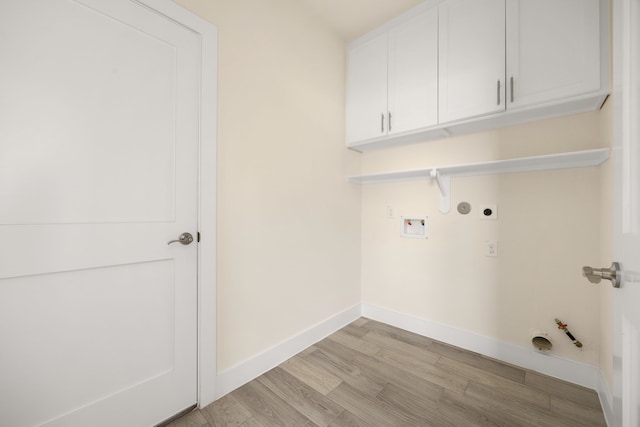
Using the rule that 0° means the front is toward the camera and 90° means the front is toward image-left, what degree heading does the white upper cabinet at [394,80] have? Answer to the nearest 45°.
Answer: approximately 45°

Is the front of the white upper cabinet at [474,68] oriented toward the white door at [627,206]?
no

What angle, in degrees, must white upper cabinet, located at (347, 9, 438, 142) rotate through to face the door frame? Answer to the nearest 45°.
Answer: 0° — it already faces it

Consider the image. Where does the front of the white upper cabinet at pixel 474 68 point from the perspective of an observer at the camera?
facing the viewer and to the left of the viewer

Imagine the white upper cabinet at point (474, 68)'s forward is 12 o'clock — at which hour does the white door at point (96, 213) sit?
The white door is roughly at 12 o'clock from the white upper cabinet.

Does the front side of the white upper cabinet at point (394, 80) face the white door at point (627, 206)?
no
